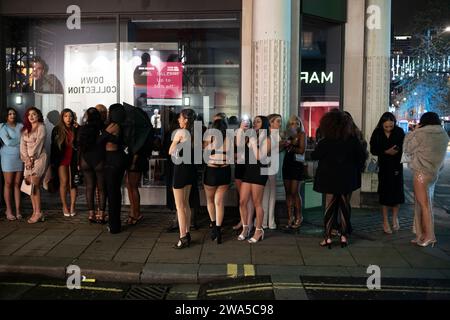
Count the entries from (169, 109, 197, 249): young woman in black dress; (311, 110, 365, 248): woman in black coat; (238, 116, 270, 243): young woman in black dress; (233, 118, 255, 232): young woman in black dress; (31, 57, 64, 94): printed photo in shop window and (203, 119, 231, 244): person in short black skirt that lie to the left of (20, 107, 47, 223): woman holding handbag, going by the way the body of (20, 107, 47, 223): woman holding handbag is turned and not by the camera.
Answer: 5

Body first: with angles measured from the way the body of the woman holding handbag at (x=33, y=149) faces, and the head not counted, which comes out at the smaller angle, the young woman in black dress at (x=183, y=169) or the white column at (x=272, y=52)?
the young woman in black dress

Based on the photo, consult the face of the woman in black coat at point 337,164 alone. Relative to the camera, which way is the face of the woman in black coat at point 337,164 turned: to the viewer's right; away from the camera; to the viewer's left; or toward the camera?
away from the camera

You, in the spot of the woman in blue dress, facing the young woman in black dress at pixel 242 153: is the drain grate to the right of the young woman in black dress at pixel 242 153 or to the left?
right

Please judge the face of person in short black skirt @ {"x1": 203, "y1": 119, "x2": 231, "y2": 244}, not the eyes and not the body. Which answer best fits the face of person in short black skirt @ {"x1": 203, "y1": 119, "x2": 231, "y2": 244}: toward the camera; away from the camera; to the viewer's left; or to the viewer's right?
away from the camera

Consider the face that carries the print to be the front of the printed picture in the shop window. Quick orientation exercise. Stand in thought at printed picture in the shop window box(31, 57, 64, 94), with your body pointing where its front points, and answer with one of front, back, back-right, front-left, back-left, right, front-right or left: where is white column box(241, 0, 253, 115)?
left

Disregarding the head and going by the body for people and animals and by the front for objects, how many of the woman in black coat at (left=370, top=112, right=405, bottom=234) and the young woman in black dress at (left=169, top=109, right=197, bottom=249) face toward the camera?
1
